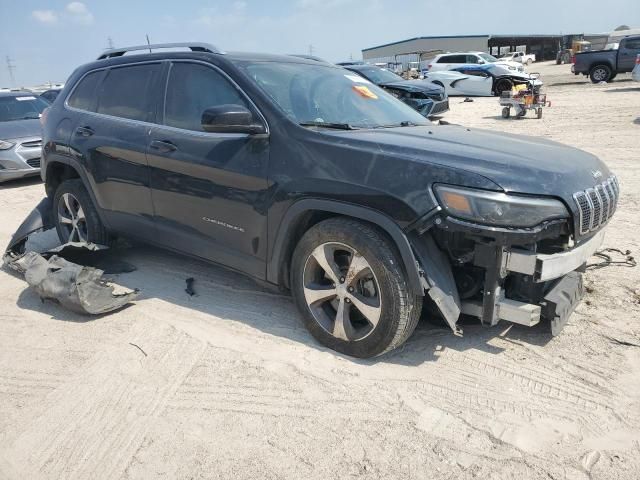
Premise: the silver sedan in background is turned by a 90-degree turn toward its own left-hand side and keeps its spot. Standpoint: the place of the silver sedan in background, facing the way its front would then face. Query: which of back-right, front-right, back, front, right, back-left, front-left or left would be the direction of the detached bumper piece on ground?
back-right

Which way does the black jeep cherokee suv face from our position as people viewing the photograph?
facing the viewer and to the right of the viewer

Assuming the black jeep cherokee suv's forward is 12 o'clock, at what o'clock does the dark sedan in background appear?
The dark sedan in background is roughly at 8 o'clock from the black jeep cherokee suv.

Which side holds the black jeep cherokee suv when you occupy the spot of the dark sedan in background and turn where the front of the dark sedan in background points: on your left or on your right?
on your right

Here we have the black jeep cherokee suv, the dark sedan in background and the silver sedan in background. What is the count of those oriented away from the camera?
0

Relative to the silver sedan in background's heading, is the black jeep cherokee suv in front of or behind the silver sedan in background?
in front

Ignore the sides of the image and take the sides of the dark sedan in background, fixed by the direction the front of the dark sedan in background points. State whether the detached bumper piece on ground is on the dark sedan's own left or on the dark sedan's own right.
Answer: on the dark sedan's own right

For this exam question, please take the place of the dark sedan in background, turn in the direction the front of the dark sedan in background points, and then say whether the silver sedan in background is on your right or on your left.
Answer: on your right
